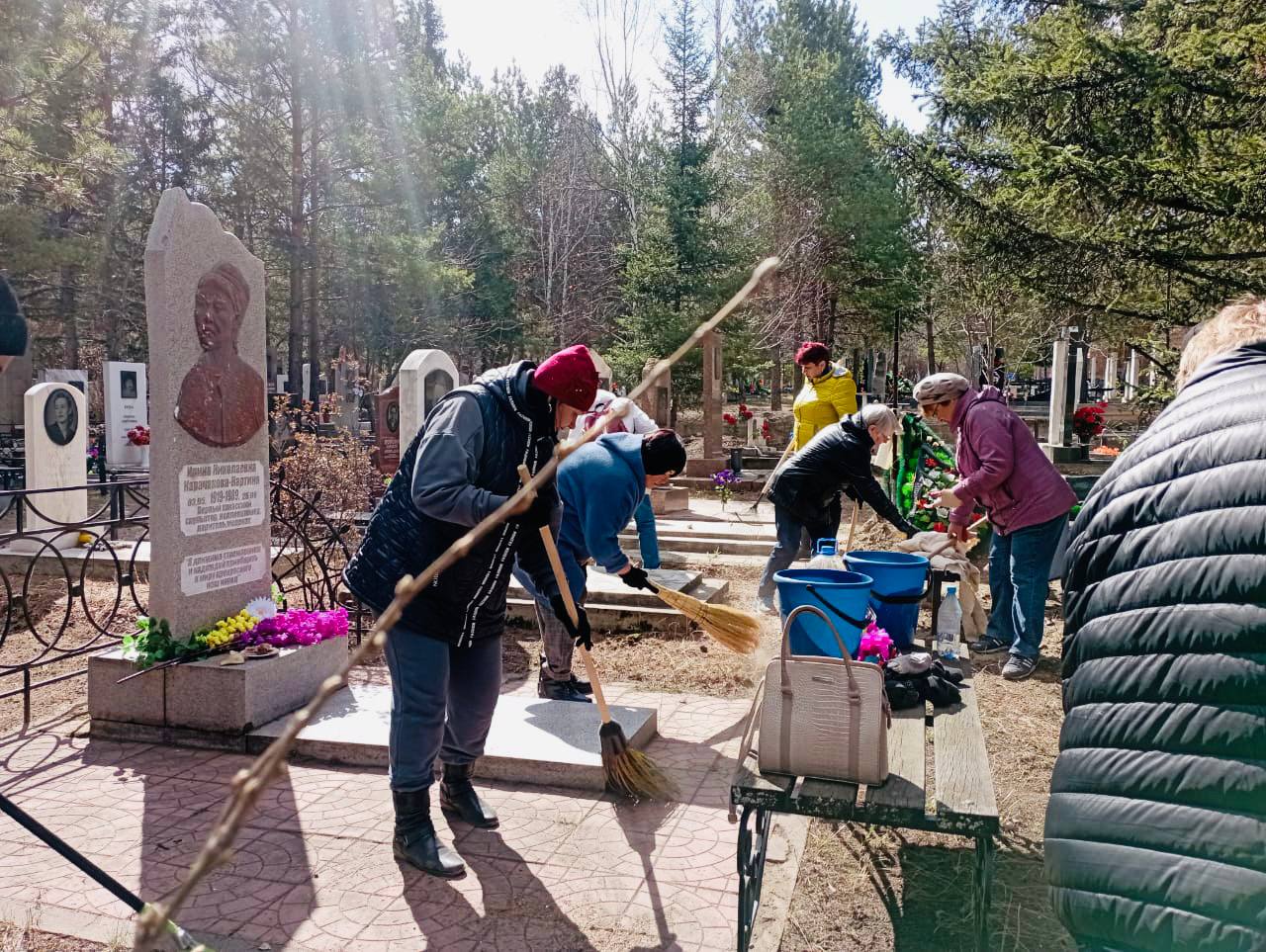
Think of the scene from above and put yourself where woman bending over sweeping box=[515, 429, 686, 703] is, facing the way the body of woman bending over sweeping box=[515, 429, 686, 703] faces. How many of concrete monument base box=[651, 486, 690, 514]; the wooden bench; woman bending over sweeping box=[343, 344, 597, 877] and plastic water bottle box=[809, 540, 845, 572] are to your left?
1

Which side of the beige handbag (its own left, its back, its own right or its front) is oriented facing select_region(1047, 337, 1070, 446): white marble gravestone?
back

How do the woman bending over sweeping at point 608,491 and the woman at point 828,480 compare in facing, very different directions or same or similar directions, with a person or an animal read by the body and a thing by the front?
same or similar directions

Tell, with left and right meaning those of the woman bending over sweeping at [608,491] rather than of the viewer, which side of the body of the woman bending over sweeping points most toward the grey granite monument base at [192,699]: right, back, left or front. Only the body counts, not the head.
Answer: back

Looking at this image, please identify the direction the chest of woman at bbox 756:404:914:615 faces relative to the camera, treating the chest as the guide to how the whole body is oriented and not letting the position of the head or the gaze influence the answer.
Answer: to the viewer's right

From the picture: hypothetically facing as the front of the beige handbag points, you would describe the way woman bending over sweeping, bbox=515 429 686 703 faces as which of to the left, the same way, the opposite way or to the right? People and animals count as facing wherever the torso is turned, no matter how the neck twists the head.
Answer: to the left

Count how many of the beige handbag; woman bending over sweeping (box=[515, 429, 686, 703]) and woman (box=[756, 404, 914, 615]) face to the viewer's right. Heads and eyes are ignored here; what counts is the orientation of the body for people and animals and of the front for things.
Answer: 2

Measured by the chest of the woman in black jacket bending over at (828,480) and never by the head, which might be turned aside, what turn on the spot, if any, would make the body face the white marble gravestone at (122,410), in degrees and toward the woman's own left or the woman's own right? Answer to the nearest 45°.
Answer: approximately 135° to the woman's own left

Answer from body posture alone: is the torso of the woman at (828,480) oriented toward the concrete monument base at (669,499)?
no

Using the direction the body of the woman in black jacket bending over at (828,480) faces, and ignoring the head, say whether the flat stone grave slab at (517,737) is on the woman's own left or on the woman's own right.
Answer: on the woman's own right

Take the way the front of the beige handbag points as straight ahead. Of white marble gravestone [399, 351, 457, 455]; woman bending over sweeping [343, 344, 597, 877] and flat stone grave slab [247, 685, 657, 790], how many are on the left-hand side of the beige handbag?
0

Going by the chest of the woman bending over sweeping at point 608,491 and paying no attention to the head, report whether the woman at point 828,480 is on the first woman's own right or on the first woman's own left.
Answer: on the first woman's own left

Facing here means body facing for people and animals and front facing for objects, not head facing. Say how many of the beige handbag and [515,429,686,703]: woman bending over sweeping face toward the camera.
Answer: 1

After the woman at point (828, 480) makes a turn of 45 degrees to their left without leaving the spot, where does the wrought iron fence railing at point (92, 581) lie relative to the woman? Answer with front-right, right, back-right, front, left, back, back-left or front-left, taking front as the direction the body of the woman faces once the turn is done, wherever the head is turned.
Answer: back-left

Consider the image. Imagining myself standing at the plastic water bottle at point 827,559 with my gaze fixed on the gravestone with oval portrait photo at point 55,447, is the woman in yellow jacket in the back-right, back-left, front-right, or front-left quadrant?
front-right

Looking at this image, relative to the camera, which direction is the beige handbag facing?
toward the camera

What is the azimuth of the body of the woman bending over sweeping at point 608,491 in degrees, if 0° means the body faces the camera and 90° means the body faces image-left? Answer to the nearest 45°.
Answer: approximately 270°

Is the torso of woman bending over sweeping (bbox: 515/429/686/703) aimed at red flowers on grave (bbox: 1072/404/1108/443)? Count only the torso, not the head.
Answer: no

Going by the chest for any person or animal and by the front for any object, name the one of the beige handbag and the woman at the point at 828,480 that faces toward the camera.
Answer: the beige handbag
